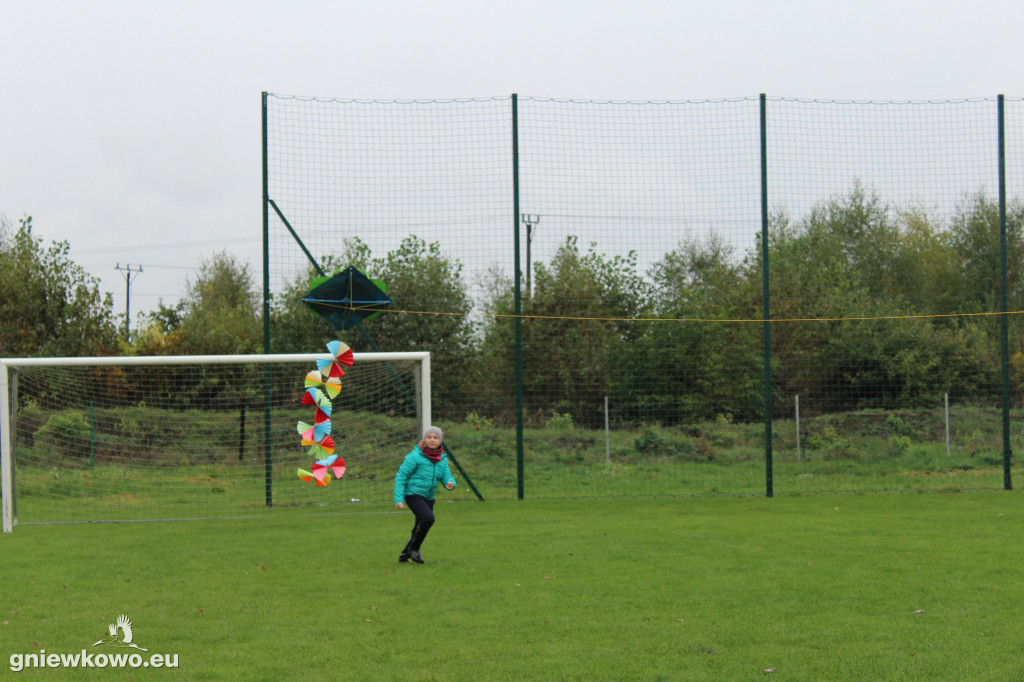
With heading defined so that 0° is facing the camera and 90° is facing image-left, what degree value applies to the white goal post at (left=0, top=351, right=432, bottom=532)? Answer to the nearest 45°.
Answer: approximately 315°
